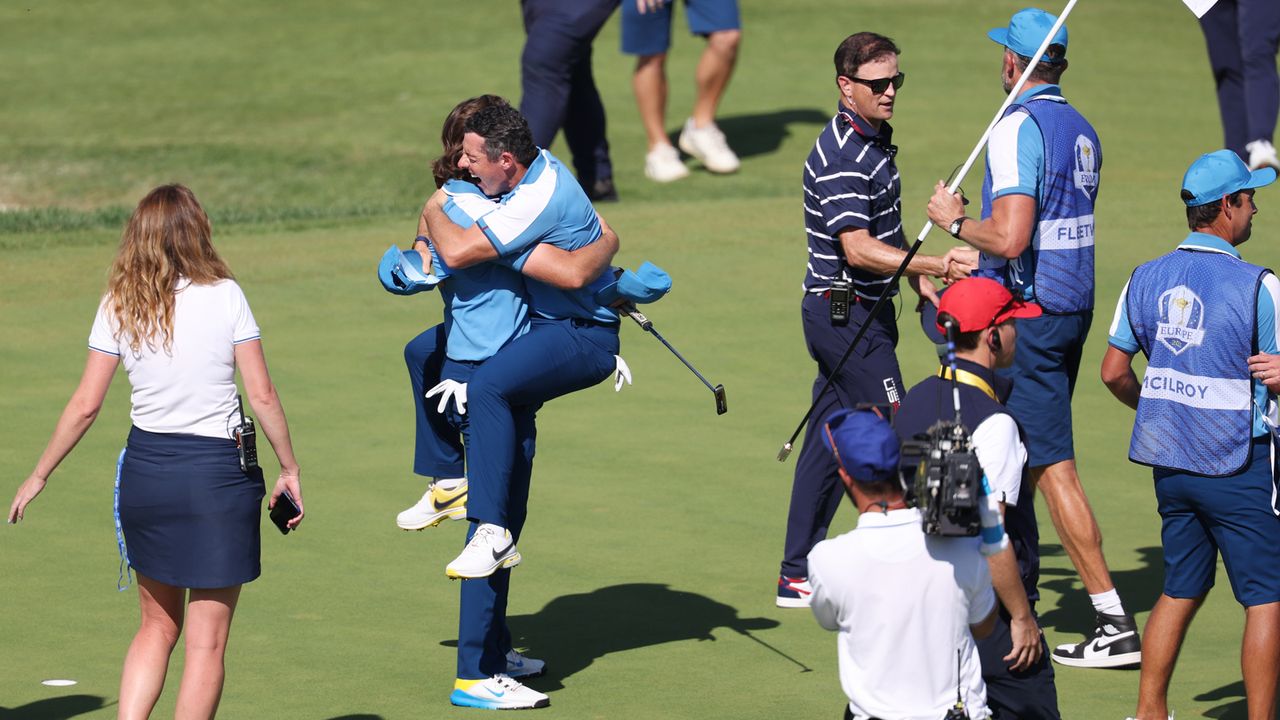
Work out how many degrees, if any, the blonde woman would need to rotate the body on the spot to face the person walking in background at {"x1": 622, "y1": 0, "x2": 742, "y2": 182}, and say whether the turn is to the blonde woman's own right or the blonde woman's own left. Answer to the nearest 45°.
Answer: approximately 45° to the blonde woman's own right

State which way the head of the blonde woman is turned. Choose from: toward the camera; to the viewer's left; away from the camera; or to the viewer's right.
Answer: away from the camera

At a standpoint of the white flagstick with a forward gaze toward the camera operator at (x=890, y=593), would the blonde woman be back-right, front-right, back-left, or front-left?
front-right

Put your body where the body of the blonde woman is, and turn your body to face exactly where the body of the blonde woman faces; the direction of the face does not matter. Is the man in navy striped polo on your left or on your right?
on your right

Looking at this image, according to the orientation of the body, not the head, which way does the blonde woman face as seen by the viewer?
away from the camera

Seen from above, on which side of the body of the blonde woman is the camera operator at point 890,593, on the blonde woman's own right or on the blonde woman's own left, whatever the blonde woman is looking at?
on the blonde woman's own right

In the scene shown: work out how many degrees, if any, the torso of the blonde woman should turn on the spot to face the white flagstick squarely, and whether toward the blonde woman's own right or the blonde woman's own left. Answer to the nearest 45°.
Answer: approximately 90° to the blonde woman's own right
